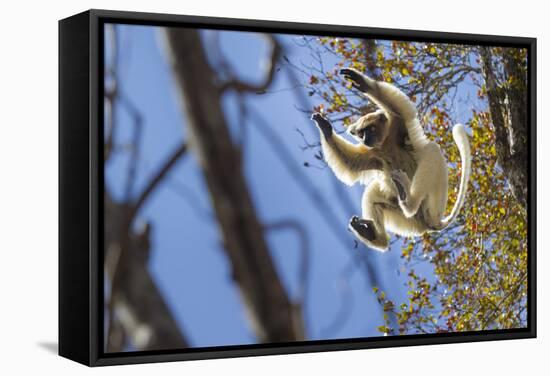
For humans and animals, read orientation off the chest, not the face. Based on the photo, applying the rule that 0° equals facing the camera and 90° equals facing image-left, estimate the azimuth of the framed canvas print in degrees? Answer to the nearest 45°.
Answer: approximately 315°
